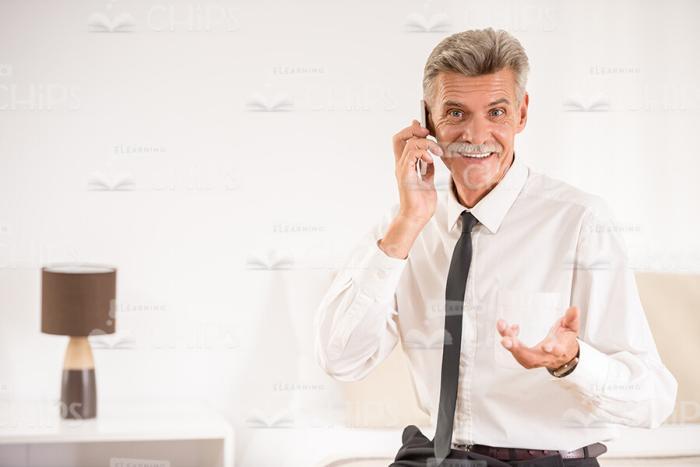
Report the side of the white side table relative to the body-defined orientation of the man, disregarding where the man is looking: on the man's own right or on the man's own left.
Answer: on the man's own right

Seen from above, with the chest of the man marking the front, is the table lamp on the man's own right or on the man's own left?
on the man's own right

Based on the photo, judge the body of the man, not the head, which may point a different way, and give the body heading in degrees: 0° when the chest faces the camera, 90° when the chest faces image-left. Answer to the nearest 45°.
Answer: approximately 45°
